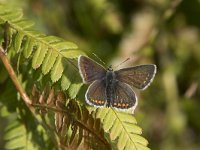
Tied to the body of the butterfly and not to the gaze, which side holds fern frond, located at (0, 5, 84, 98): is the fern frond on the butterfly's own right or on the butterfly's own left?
on the butterfly's own left

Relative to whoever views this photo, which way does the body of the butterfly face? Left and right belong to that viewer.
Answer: facing away from the viewer

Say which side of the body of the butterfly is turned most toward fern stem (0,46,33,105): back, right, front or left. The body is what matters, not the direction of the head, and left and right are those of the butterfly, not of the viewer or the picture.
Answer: left

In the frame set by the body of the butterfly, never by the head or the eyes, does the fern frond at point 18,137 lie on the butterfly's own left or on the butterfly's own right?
on the butterfly's own left
